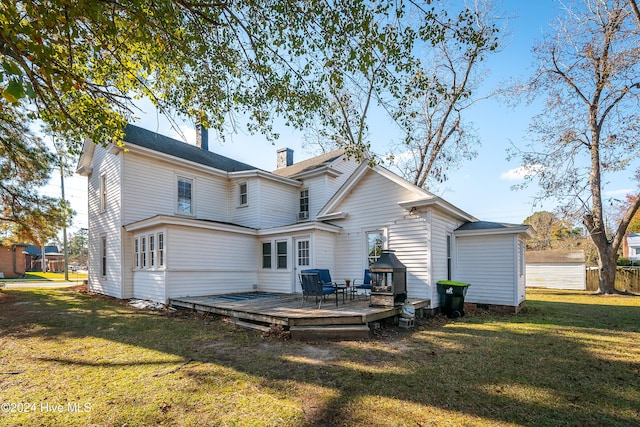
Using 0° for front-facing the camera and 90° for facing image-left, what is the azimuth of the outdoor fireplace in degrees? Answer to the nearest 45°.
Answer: approximately 45°

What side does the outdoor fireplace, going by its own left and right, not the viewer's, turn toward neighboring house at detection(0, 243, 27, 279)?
right
